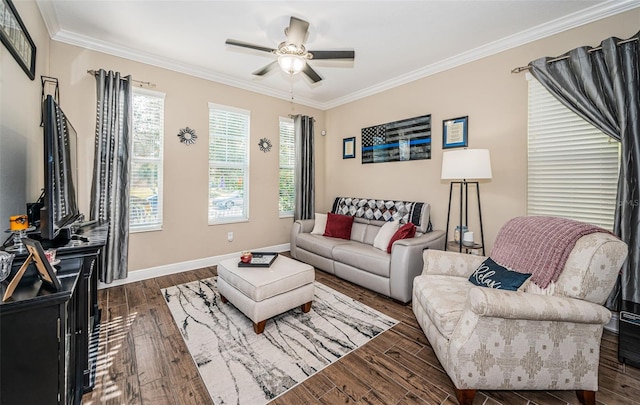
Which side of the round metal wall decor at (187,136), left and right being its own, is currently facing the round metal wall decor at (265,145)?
left

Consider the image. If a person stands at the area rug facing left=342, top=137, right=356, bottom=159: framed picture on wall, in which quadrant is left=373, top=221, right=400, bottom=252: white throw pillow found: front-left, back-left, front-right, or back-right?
front-right

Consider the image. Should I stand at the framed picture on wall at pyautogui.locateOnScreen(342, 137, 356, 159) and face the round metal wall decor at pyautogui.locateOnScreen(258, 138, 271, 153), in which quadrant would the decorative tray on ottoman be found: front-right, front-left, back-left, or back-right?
front-left

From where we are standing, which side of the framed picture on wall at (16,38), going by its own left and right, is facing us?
right

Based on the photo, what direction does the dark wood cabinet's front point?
to the viewer's right

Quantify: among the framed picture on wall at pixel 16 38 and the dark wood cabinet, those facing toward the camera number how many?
0

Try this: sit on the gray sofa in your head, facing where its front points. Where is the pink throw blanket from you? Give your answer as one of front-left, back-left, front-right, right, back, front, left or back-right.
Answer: left

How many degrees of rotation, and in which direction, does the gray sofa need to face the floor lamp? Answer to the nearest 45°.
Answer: approximately 90° to its left

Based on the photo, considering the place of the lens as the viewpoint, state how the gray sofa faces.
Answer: facing the viewer and to the left of the viewer

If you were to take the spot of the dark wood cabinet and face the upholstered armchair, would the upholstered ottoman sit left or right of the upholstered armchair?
left

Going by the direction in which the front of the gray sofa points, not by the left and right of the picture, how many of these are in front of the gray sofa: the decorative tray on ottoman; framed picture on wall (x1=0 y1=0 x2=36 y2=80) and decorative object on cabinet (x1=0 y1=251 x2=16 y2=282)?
3

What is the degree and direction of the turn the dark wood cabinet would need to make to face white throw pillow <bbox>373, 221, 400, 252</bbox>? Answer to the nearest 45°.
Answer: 0° — it already faces it

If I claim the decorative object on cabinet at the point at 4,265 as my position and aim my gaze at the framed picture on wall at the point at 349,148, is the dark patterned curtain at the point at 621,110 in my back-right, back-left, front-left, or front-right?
front-right

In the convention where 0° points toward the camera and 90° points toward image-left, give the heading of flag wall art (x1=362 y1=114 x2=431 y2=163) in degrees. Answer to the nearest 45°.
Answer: approximately 45°

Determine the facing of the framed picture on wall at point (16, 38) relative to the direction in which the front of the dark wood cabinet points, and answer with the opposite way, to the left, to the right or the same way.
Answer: the same way

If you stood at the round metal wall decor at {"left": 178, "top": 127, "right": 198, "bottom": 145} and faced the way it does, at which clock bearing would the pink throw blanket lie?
The pink throw blanket is roughly at 11 o'clock from the round metal wall decor.
